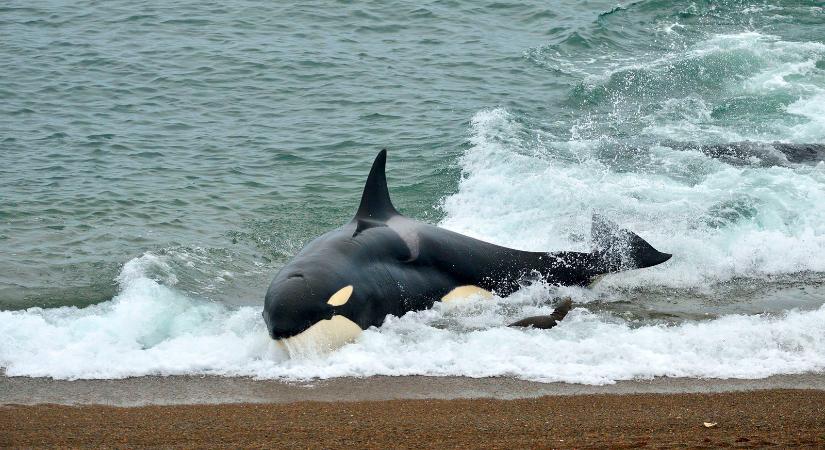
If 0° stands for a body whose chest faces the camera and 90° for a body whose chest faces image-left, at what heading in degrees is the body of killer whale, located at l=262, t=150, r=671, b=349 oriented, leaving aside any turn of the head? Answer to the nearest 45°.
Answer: approximately 45°

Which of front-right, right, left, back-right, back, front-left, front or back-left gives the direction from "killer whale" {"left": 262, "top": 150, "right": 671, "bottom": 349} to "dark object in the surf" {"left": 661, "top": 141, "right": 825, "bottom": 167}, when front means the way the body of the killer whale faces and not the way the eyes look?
back
